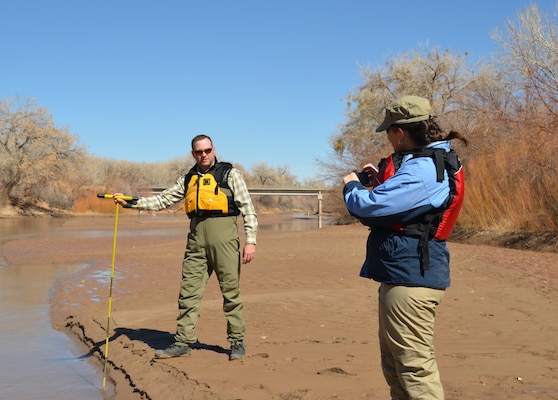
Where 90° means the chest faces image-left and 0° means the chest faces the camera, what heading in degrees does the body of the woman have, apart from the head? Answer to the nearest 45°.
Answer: approximately 90°

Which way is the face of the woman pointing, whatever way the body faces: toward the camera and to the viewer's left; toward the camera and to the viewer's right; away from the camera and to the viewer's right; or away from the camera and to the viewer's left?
away from the camera and to the viewer's left

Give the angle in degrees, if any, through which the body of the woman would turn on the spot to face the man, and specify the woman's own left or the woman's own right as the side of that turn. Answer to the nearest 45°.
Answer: approximately 45° to the woman's own right
